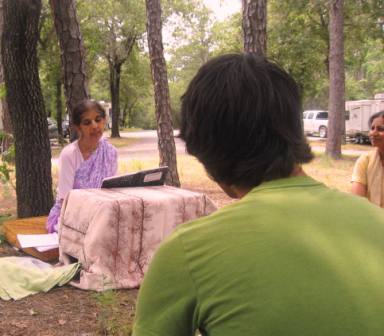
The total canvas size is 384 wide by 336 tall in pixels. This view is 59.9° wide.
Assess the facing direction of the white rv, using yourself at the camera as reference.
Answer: facing to the right of the viewer

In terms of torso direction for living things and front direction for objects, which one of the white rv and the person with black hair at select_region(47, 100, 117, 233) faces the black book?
the person with black hair

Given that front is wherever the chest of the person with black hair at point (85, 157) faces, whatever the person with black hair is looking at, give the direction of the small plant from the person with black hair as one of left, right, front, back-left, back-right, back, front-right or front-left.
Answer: front-right

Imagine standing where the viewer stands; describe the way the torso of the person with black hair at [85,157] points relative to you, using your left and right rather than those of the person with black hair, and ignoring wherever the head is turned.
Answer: facing the viewer and to the right of the viewer
